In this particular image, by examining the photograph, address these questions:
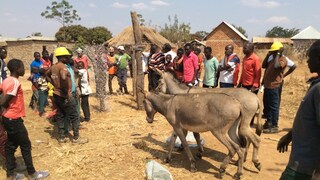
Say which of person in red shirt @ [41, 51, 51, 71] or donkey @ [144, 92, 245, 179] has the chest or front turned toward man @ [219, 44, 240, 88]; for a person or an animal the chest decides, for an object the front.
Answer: the person in red shirt

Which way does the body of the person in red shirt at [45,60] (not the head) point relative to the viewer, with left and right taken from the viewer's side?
facing the viewer and to the right of the viewer

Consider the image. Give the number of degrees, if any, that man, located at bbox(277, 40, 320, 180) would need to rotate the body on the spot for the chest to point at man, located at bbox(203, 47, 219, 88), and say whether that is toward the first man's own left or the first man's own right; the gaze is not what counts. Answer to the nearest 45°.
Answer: approximately 45° to the first man's own right

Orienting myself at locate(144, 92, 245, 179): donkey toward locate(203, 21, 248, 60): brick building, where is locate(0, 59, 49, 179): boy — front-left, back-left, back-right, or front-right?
back-left

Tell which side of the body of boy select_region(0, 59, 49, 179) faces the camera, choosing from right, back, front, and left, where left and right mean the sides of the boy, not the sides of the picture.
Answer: right

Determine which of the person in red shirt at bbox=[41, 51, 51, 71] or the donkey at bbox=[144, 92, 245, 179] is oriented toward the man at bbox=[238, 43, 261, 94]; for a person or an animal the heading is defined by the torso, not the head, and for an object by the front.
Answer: the person in red shirt

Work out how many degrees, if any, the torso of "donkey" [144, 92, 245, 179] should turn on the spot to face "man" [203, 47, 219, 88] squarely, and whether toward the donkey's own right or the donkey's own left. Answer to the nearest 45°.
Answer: approximately 90° to the donkey's own right

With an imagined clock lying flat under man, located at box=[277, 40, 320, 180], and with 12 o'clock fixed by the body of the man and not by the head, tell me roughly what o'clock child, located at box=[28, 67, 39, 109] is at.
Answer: The child is roughly at 1 o'clock from the man.

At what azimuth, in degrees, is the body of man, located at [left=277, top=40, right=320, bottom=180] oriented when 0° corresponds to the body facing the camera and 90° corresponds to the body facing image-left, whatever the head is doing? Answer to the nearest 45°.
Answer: approximately 90°

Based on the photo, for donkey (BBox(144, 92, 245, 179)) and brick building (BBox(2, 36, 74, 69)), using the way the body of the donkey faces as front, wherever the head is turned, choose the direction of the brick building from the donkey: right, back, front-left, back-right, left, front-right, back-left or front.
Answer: front-right

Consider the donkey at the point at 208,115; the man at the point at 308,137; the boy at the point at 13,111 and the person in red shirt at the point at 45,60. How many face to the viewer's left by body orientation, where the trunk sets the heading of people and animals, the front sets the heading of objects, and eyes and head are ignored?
2

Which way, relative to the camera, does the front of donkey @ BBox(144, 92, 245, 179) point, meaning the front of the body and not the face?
to the viewer's left

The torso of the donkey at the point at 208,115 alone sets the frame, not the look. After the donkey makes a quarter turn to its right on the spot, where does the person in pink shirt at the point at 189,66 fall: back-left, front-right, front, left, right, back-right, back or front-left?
front

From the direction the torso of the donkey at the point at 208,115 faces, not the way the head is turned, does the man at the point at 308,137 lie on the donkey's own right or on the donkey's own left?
on the donkey's own left

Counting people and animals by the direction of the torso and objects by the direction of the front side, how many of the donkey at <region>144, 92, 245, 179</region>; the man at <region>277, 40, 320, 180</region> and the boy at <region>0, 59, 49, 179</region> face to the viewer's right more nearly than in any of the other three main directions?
1
